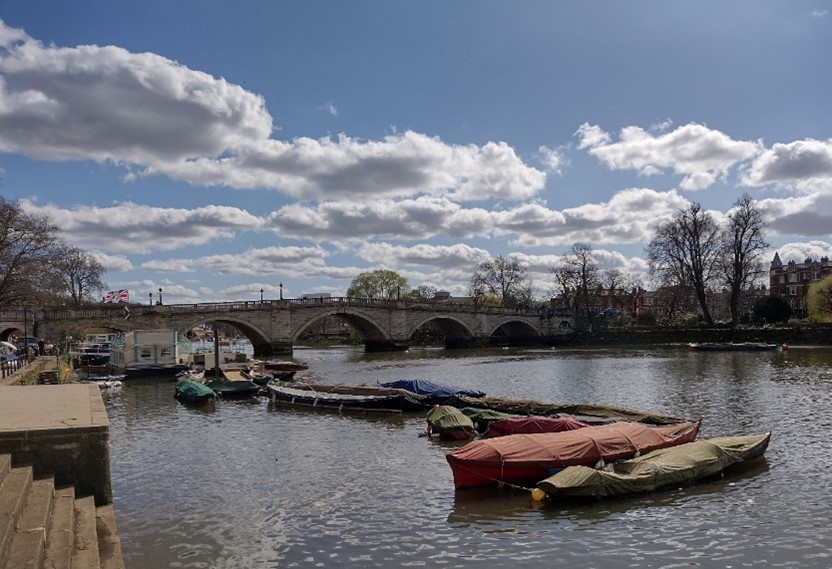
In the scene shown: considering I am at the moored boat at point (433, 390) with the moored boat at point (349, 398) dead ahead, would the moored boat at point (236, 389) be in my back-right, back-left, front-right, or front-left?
front-right

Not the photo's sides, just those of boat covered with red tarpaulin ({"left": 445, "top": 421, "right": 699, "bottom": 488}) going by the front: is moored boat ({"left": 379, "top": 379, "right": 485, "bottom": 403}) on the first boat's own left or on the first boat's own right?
on the first boat's own right

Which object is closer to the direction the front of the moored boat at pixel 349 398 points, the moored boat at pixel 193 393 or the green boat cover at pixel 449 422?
the moored boat

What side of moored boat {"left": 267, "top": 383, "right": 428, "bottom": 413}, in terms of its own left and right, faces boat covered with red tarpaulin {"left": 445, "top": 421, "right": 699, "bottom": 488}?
left

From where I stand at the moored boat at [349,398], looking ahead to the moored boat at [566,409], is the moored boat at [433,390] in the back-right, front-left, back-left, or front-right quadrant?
front-left

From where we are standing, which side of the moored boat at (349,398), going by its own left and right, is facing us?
left

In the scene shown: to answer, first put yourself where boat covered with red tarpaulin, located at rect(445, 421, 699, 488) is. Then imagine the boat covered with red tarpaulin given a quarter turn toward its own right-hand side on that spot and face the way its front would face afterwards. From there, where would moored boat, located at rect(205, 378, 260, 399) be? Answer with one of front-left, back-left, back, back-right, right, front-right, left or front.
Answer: front

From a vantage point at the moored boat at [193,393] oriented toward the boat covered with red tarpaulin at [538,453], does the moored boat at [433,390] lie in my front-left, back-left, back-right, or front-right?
front-left

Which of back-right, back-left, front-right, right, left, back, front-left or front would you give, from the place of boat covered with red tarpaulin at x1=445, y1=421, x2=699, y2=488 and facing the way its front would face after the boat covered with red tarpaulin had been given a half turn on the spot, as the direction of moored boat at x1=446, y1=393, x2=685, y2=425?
front-left
